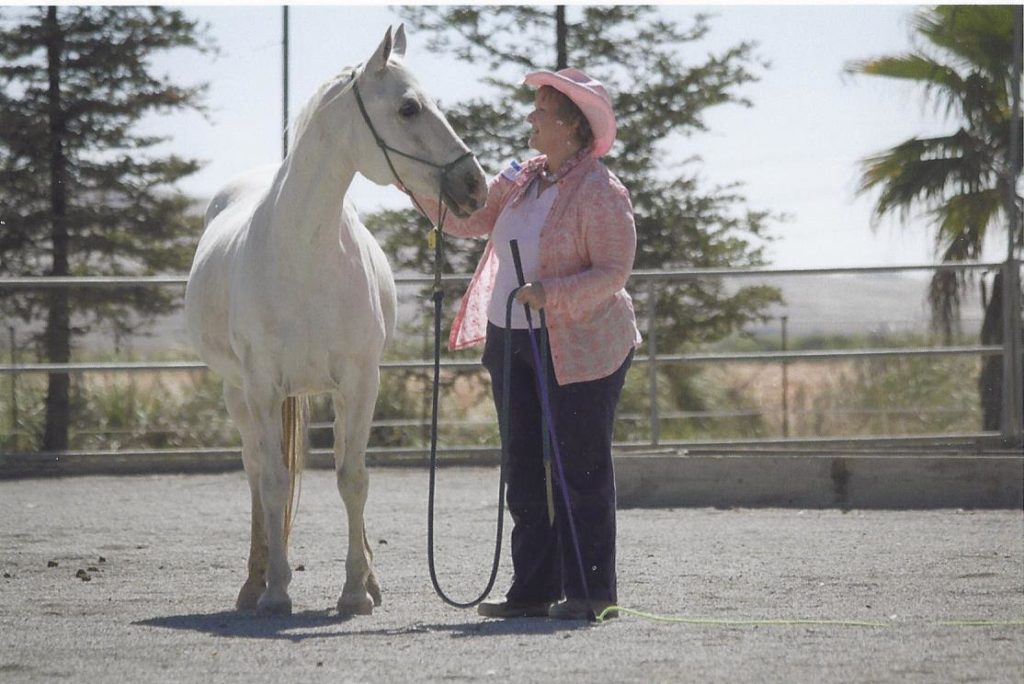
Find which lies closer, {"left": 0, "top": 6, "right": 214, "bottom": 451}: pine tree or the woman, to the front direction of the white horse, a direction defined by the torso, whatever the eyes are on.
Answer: the woman

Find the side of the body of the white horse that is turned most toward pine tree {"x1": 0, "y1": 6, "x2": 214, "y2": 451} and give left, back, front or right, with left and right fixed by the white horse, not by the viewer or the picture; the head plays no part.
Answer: back

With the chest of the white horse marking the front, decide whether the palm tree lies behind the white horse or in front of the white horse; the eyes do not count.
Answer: behind

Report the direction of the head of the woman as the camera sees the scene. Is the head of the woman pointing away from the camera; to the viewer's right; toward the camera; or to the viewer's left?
to the viewer's left

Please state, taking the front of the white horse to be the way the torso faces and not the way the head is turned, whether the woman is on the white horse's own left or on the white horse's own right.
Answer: on the white horse's own left

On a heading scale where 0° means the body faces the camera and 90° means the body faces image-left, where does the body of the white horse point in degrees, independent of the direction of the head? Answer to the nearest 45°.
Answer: approximately 0°

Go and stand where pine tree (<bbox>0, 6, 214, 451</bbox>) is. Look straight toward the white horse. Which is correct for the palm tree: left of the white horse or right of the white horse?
left

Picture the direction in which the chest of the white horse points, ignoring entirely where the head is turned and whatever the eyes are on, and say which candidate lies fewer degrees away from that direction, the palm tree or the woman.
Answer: the woman

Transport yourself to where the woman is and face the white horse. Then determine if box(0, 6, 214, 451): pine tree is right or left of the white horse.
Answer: right
